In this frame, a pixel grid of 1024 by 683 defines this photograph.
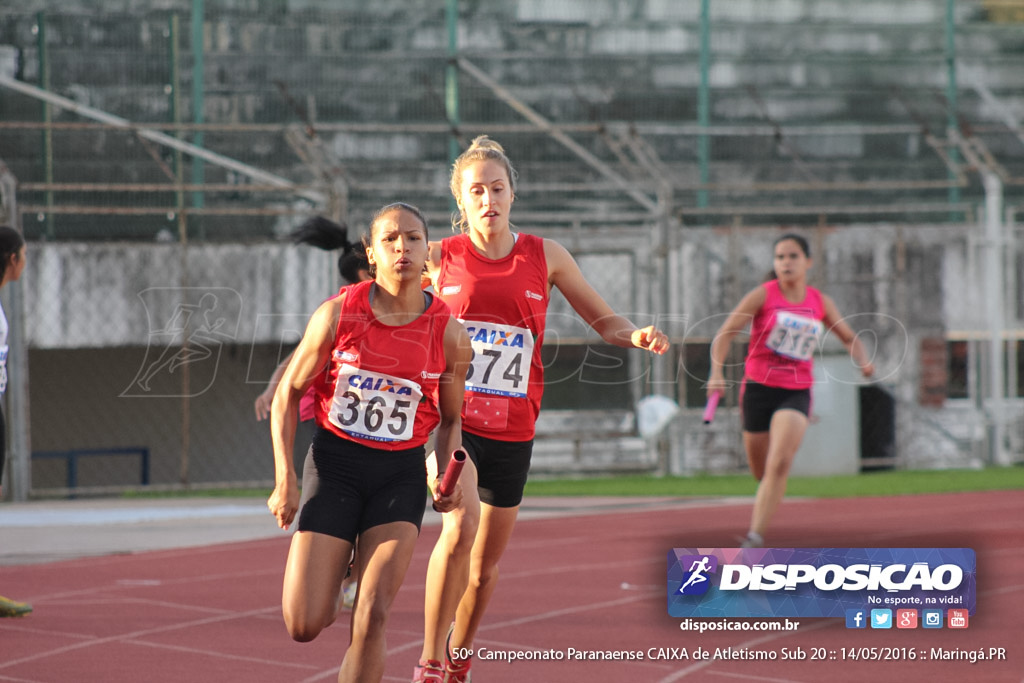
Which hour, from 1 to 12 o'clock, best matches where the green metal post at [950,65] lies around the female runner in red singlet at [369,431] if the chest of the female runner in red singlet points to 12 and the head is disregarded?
The green metal post is roughly at 7 o'clock from the female runner in red singlet.

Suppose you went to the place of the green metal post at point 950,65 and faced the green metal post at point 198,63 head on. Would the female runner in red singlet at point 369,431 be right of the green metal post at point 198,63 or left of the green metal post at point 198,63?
left

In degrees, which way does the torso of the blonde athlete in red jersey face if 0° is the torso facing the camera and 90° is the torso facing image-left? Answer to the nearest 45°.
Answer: approximately 0°

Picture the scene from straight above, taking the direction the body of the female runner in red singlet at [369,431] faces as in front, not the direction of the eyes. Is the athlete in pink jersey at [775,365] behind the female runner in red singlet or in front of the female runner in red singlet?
behind

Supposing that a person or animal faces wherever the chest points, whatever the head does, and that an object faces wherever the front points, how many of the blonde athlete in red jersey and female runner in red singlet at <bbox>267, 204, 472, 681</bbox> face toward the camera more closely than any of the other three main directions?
2

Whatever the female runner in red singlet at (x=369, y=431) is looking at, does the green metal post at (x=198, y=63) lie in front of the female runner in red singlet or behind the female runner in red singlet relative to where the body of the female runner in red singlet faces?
behind

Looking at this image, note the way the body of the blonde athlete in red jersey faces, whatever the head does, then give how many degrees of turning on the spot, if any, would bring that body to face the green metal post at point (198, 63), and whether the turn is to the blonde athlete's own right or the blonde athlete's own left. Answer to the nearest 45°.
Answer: approximately 180°

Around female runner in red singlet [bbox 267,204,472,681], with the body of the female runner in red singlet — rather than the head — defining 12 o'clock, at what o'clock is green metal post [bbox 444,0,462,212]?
The green metal post is roughly at 6 o'clock from the female runner in red singlet.

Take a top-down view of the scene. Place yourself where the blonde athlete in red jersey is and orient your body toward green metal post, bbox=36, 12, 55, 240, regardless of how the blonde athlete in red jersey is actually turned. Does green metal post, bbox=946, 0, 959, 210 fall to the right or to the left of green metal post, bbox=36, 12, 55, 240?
right
